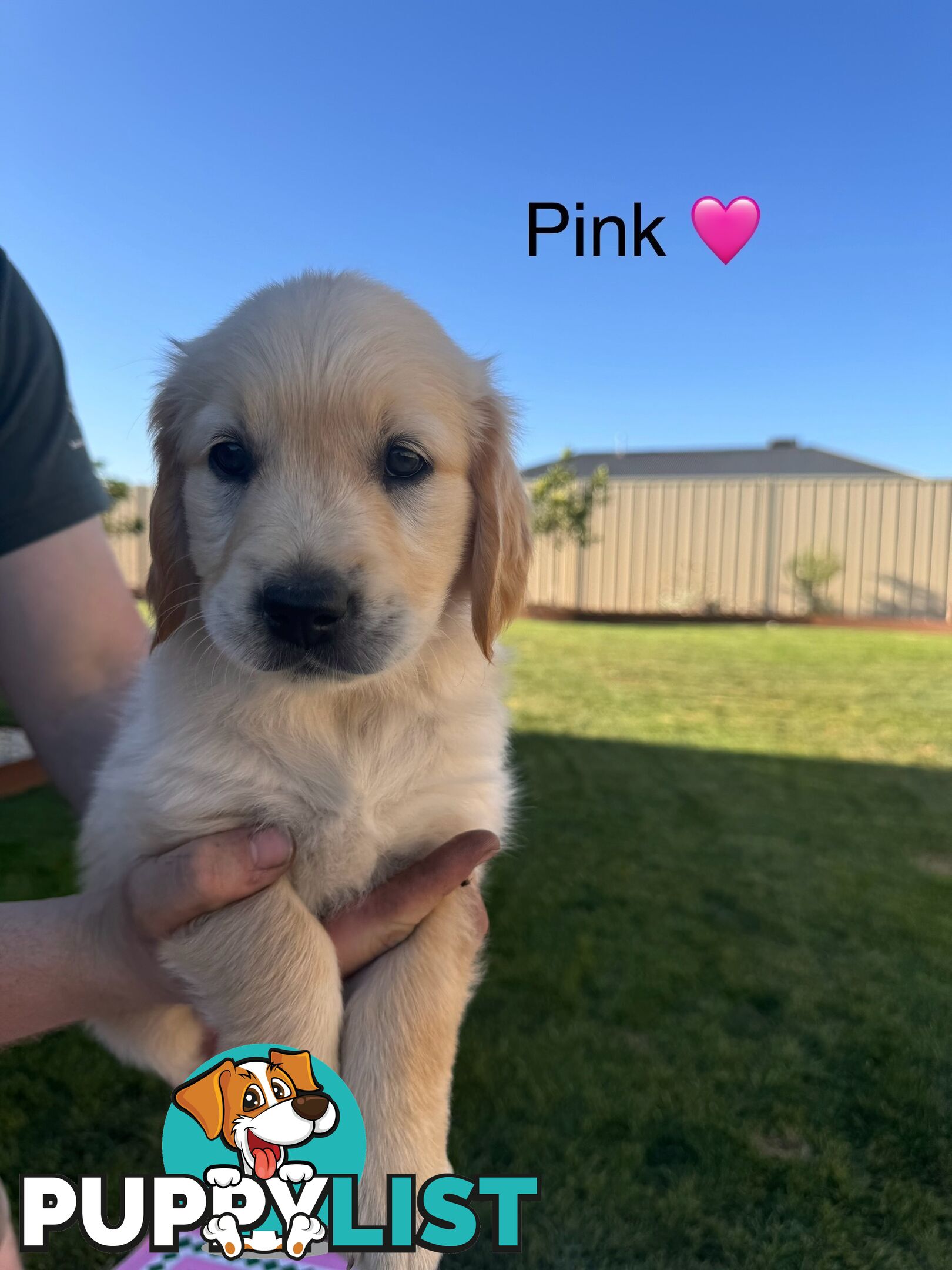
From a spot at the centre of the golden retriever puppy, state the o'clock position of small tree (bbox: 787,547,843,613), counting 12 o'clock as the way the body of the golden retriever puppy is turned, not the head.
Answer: The small tree is roughly at 7 o'clock from the golden retriever puppy.

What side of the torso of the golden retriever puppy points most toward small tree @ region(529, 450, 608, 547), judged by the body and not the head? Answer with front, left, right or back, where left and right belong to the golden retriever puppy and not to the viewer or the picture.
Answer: back

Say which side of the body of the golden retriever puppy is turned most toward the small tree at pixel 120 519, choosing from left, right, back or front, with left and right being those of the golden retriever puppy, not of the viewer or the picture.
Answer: back

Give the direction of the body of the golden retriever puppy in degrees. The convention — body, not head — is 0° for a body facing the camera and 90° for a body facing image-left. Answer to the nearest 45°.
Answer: approximately 0°

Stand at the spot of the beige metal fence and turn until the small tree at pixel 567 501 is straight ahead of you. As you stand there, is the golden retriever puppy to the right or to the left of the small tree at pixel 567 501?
left
